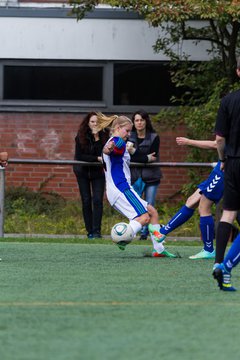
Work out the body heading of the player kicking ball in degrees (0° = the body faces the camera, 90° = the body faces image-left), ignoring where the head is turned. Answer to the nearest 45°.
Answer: approximately 270°

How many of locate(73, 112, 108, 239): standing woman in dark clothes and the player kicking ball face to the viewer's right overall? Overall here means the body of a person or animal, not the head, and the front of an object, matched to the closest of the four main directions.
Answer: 1

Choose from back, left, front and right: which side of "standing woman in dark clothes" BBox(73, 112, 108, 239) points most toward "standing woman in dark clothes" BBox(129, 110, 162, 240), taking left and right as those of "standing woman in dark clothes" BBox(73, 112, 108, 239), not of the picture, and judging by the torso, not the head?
left

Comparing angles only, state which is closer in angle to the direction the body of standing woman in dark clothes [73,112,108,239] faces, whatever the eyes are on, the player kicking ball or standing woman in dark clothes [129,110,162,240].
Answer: the player kicking ball

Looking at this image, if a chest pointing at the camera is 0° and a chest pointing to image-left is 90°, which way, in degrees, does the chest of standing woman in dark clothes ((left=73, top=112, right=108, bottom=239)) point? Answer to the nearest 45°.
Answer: approximately 0°

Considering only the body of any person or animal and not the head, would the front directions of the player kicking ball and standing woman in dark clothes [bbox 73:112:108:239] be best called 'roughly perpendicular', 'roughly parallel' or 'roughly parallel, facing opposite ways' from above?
roughly perpendicular

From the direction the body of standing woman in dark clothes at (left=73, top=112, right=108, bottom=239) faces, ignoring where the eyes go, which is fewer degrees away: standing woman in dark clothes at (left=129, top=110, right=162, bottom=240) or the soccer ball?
the soccer ball
